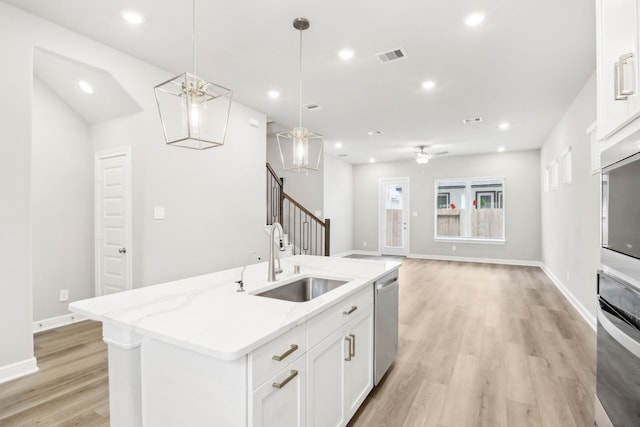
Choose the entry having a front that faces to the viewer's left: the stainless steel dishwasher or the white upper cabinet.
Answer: the white upper cabinet

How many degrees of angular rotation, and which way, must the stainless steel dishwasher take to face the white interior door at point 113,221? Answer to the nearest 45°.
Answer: approximately 180°

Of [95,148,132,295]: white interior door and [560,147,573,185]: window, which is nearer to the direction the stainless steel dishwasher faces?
the window

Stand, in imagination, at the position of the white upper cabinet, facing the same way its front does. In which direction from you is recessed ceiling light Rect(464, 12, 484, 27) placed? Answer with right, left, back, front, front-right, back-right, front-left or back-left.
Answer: front-right

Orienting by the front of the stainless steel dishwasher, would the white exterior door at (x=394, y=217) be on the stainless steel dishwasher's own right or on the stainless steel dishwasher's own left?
on the stainless steel dishwasher's own left

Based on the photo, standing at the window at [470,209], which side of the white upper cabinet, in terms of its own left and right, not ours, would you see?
right

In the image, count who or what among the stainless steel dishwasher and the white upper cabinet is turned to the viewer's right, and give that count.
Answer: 1

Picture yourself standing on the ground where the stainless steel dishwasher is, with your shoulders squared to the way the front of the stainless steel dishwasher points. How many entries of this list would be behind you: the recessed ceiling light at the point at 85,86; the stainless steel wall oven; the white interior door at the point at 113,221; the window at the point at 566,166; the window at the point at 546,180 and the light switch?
3

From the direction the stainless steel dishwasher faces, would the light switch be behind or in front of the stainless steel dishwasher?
behind

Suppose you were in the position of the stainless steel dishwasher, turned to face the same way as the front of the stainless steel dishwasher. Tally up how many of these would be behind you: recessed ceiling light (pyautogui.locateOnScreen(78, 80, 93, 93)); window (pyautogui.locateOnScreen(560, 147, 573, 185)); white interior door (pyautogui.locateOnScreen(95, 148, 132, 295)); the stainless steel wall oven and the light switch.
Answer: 3

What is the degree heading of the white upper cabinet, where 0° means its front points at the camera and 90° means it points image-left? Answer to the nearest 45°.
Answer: approximately 90°

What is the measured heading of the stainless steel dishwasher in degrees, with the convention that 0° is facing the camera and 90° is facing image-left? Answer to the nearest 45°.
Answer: approximately 270°

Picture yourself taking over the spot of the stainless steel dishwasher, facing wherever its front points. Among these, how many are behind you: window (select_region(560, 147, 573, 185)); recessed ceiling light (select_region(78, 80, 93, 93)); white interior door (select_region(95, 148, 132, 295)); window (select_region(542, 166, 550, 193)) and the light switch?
3

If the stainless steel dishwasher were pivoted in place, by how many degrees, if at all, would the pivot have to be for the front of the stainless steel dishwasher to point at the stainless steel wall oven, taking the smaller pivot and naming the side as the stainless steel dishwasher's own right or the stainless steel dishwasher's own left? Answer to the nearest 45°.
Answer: approximately 45° to the stainless steel dishwasher's own right
